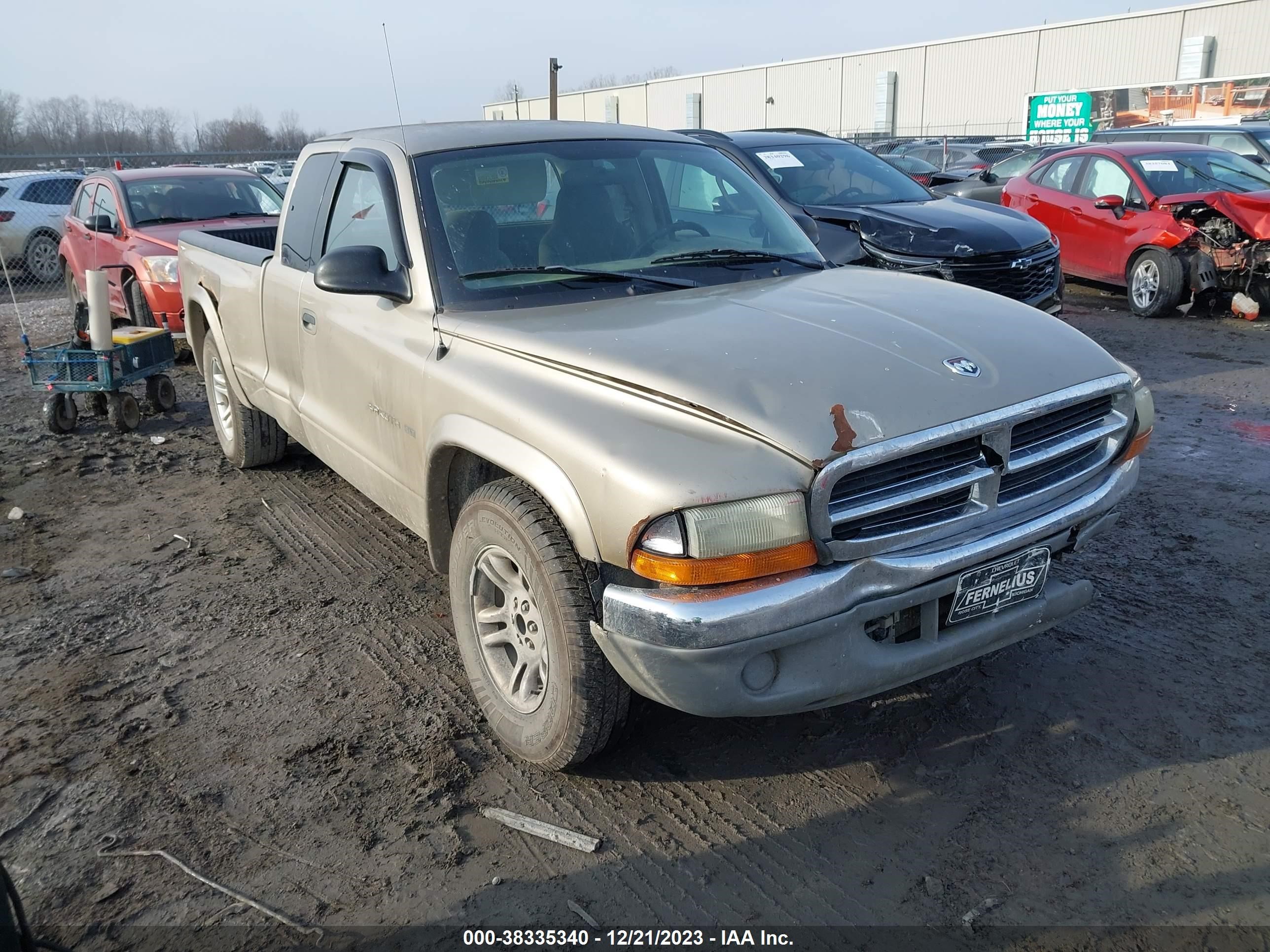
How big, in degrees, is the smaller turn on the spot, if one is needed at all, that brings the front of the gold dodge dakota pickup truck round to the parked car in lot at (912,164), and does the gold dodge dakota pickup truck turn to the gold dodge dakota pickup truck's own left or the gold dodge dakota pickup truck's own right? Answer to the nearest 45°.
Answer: approximately 135° to the gold dodge dakota pickup truck's own left

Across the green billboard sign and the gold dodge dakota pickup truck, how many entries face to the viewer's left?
0

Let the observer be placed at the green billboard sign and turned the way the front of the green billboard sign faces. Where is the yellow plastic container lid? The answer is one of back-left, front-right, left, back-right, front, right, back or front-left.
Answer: front

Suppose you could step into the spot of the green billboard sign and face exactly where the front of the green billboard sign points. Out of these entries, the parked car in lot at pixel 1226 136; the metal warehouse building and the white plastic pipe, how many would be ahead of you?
2

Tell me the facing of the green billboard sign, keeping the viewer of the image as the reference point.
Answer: facing the viewer

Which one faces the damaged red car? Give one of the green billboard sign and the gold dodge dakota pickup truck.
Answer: the green billboard sign

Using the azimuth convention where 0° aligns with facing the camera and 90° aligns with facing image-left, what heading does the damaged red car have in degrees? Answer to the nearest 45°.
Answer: approximately 315°

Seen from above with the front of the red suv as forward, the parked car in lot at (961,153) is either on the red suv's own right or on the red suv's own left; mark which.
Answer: on the red suv's own left

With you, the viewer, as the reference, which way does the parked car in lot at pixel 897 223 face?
facing the viewer and to the right of the viewer

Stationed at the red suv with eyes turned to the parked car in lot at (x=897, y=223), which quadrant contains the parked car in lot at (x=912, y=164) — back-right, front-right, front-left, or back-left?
front-left

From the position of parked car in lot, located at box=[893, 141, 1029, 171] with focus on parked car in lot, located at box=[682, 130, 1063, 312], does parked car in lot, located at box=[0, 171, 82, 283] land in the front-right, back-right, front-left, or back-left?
front-right

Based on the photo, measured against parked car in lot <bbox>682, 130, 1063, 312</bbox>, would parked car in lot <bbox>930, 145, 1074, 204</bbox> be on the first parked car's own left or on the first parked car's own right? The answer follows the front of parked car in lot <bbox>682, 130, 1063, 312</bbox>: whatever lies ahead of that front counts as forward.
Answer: on the first parked car's own left

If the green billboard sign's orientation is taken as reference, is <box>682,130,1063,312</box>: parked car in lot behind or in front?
in front

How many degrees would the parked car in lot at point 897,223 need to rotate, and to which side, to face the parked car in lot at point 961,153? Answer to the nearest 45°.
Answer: approximately 135° to its left

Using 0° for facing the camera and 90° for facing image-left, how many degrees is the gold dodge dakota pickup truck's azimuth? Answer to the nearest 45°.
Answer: approximately 315°
